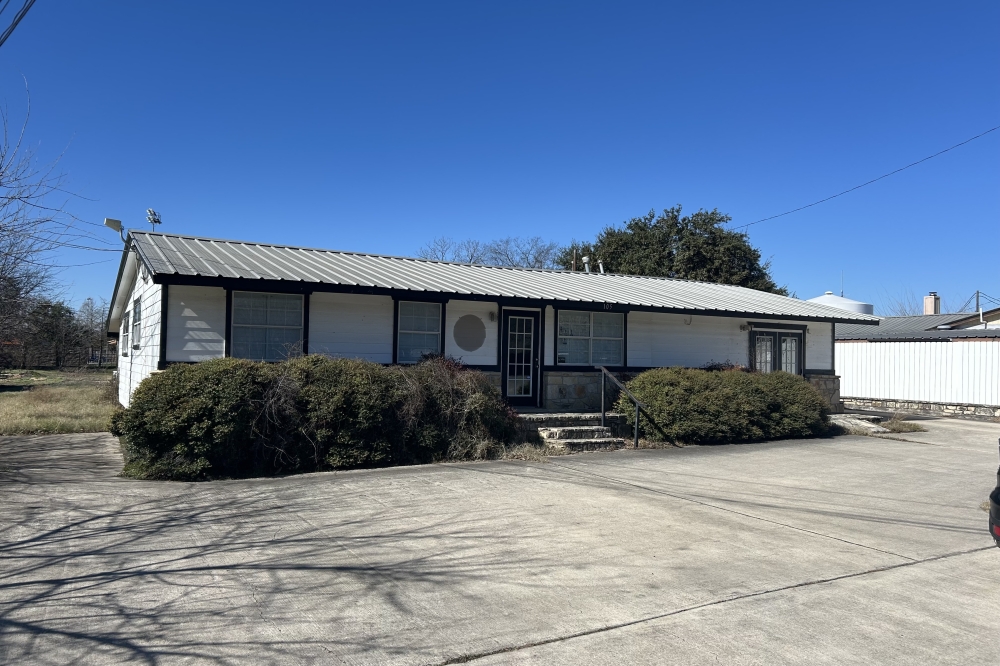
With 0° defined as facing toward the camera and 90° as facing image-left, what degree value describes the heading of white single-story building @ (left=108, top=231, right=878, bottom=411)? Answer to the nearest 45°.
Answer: approximately 315°

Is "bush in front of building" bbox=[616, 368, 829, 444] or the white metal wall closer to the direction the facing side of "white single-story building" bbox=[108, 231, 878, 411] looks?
the bush in front of building

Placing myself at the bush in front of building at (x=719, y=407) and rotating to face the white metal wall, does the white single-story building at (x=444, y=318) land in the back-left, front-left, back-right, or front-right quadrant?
back-left

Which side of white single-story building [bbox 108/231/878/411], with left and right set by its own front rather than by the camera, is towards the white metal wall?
left

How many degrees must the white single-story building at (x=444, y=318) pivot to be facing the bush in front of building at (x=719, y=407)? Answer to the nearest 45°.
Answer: approximately 45° to its left
